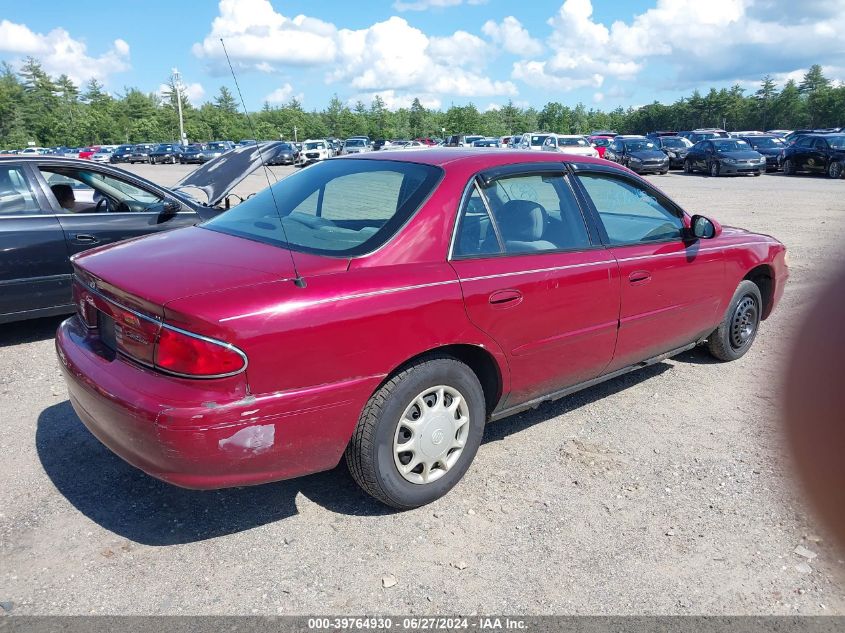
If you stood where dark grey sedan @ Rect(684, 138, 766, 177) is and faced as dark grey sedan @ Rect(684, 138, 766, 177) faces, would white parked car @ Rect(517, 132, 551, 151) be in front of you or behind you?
behind

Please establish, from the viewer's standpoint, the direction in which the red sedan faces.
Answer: facing away from the viewer and to the right of the viewer

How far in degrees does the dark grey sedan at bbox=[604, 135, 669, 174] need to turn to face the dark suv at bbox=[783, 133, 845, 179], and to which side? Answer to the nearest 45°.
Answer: approximately 45° to its left
